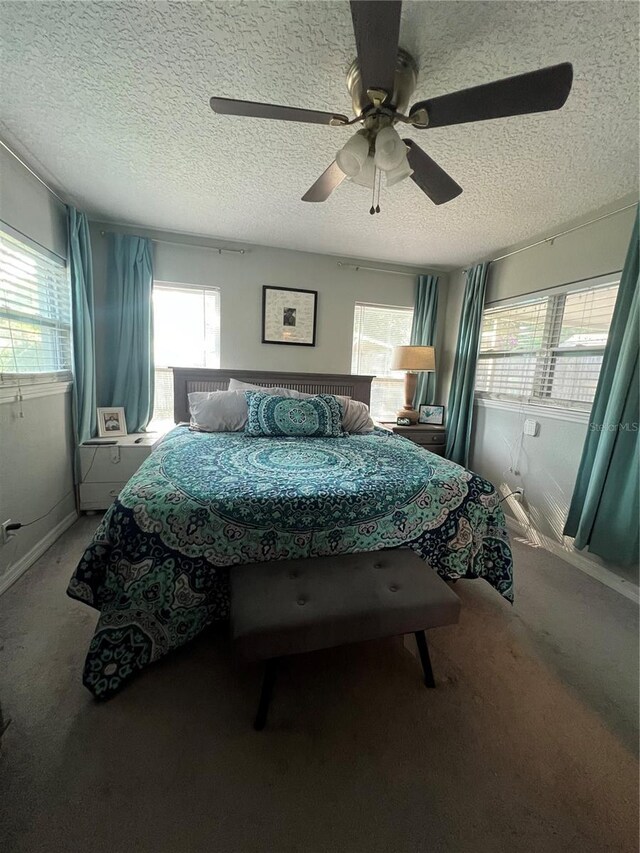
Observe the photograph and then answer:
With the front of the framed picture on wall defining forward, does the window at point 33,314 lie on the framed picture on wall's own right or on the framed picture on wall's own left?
on the framed picture on wall's own right

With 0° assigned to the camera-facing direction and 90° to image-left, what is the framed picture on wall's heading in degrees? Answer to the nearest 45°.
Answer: approximately 0°

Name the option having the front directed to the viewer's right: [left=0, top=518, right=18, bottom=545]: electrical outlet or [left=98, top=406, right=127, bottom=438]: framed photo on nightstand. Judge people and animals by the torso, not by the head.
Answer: the electrical outlet

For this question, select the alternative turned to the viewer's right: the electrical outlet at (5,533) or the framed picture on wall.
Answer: the electrical outlet

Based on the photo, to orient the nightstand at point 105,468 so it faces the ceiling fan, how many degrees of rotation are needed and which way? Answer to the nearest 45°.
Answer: approximately 45° to its left

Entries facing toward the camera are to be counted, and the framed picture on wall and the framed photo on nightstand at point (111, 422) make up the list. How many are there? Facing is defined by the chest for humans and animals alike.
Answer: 2

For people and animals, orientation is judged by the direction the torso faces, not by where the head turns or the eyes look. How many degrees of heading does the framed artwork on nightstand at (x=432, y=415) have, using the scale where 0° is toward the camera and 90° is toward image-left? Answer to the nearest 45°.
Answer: approximately 45°

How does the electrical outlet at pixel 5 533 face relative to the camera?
to the viewer's right

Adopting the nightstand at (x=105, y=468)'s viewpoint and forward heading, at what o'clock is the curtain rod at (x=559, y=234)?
The curtain rod is roughly at 10 o'clock from the nightstand.
